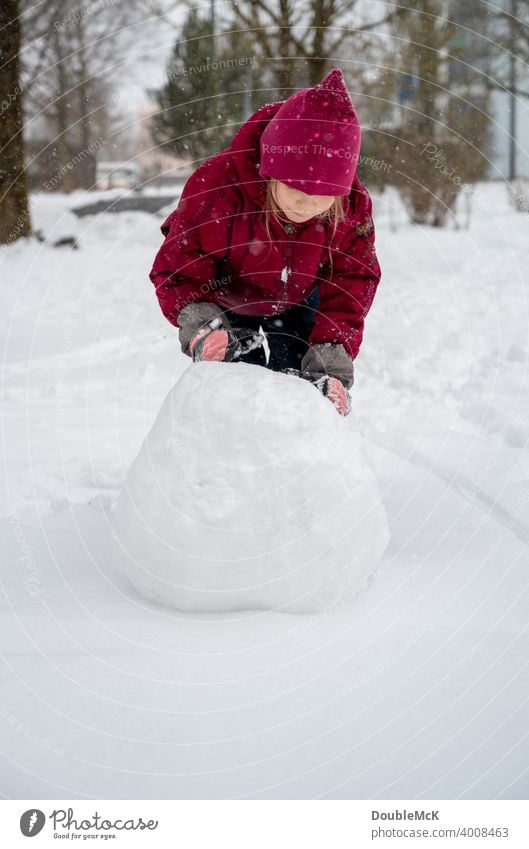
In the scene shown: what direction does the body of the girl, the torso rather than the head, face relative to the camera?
toward the camera

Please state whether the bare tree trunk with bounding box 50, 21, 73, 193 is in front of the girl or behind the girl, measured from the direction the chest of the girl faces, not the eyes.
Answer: behind

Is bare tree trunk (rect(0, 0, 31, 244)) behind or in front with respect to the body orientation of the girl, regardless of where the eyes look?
behind
